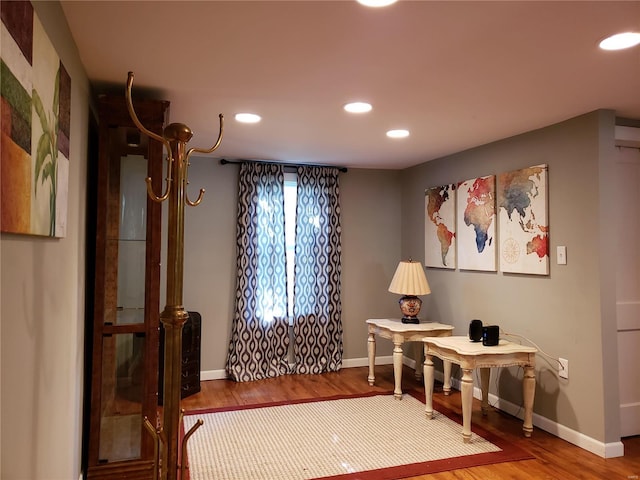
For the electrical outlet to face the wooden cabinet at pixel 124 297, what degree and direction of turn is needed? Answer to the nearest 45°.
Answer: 0° — it already faces it

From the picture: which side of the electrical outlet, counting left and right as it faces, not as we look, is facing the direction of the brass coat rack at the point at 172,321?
front

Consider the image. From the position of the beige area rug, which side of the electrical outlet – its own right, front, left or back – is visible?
front

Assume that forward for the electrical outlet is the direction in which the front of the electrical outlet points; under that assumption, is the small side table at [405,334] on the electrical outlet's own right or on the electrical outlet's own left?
on the electrical outlet's own right

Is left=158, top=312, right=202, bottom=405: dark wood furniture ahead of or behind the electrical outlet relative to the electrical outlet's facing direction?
ahead

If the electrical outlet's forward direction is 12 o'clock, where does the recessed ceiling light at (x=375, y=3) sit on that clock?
The recessed ceiling light is roughly at 11 o'clock from the electrical outlet.

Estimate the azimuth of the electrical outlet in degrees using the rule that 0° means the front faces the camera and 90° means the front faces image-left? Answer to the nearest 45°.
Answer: approximately 45°
